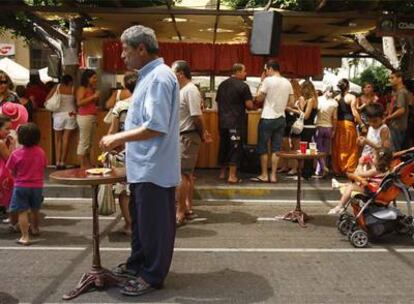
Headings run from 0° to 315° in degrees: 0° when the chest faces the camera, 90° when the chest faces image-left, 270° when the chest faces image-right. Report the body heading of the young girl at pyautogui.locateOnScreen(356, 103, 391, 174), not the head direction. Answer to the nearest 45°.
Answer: approximately 45°

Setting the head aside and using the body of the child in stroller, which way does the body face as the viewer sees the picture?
to the viewer's left

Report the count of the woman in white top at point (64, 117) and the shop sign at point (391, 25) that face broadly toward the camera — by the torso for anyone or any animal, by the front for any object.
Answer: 1

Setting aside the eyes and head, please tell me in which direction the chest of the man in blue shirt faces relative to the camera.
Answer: to the viewer's left

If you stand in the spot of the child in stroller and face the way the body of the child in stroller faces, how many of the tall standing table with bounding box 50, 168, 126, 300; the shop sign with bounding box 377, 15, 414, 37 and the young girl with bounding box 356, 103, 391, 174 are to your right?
2

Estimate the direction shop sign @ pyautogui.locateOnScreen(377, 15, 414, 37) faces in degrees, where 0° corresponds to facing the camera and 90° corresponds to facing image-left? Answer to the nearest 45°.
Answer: approximately 0°

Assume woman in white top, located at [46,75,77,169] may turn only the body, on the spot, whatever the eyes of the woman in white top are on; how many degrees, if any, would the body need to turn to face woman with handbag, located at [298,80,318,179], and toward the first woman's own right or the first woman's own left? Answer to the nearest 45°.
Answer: approximately 90° to the first woman's own right

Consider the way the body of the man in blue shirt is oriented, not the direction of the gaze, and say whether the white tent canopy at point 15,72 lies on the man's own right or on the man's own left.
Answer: on the man's own right

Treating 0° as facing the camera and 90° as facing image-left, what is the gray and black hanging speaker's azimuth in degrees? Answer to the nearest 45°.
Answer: approximately 45°

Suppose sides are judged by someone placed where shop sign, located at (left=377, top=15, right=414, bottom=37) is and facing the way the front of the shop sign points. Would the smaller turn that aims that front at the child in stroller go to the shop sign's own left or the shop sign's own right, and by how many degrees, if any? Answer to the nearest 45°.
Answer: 0° — it already faces them

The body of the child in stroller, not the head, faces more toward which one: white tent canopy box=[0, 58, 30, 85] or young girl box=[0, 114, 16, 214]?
the young girl

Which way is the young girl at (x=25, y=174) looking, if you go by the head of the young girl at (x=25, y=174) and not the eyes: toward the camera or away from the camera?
away from the camera
